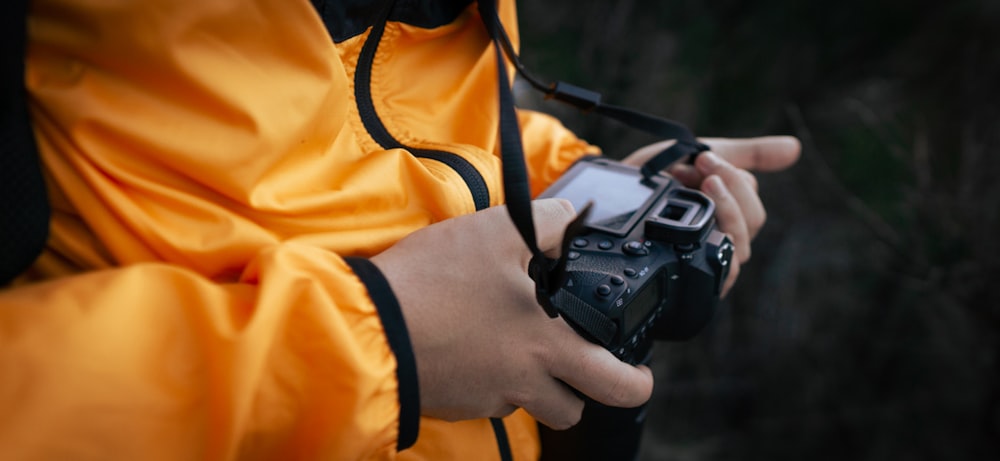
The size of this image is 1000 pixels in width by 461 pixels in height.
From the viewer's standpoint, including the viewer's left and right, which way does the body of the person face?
facing the viewer and to the right of the viewer
